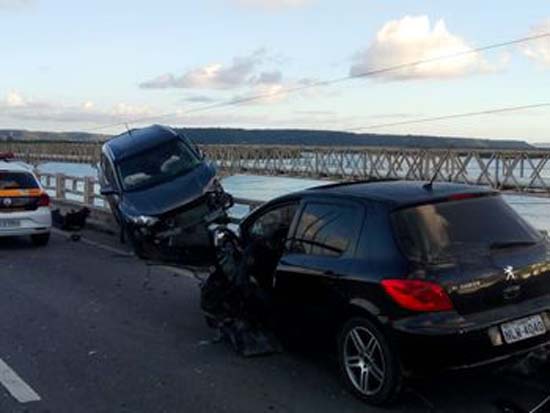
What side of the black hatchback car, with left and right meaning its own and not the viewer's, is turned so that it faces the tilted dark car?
front

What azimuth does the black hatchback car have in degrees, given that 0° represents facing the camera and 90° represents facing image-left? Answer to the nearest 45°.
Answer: approximately 135°

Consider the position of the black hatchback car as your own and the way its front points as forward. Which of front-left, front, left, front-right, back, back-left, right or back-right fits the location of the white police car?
front

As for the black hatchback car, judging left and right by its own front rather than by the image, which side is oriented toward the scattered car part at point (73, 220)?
front

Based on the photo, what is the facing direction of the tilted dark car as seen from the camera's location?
facing the viewer and to the right of the viewer

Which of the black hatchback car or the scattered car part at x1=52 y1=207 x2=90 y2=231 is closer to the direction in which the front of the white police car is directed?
the scattered car part

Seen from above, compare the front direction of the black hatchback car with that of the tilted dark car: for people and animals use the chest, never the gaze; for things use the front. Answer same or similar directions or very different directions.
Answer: very different directions

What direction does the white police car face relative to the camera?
away from the camera

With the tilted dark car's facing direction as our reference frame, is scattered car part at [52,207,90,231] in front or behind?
behind
